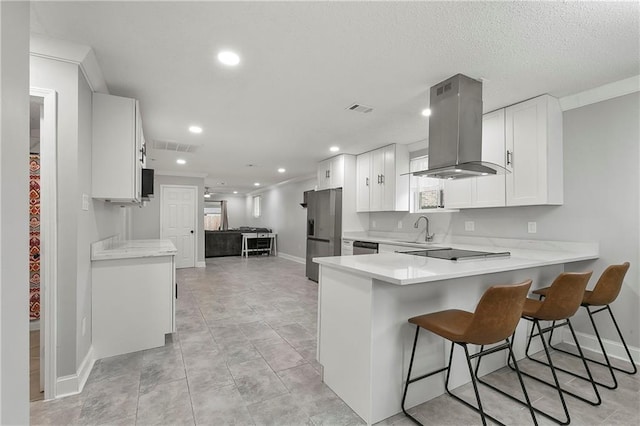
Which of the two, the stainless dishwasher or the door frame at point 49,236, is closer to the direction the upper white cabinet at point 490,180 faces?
the door frame

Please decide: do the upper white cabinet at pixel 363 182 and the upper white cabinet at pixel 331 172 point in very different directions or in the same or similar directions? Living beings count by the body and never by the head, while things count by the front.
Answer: same or similar directions

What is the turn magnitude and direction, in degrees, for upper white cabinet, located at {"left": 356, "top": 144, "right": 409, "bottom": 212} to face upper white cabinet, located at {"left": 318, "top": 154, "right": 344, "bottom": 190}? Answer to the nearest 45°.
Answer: approximately 90° to its right

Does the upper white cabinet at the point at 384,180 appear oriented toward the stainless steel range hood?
no

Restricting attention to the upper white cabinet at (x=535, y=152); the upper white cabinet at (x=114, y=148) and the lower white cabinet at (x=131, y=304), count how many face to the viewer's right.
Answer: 2

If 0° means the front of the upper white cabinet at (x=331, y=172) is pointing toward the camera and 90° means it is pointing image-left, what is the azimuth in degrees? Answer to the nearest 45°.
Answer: approximately 45°

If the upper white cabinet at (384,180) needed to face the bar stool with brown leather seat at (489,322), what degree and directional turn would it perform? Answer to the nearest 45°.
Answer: approximately 45° to its left

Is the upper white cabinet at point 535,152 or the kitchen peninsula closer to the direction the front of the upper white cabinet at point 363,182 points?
the kitchen peninsula

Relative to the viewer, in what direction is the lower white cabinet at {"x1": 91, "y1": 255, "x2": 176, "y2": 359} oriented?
to the viewer's right

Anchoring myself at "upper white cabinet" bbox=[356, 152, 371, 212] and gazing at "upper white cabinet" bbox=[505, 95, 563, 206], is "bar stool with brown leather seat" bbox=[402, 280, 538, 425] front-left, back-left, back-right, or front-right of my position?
front-right

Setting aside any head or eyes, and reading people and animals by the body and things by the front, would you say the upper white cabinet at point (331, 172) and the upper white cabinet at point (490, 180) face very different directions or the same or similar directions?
same or similar directions

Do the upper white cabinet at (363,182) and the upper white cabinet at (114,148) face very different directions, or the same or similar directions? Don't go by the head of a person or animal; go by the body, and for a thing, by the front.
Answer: very different directions

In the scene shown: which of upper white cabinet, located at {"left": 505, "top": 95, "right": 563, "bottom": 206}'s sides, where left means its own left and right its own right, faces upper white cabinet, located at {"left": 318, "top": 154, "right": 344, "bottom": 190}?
right

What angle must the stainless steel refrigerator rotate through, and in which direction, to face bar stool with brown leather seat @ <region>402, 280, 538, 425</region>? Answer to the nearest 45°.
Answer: approximately 45° to its left

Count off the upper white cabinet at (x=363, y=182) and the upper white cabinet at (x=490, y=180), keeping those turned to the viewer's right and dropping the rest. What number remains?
0

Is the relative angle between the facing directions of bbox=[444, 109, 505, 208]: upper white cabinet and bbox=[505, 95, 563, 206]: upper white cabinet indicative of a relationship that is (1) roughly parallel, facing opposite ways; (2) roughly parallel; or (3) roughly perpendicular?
roughly parallel

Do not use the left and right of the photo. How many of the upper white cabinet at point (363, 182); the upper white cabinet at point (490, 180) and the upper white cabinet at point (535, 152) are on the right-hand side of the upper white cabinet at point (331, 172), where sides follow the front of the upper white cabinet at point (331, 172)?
0

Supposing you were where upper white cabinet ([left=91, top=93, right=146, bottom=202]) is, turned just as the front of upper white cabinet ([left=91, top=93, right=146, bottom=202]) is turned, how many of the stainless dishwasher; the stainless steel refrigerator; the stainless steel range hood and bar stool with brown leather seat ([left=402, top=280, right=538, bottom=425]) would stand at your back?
0

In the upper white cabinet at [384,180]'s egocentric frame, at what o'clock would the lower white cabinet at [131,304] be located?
The lower white cabinet is roughly at 12 o'clock from the upper white cabinet.

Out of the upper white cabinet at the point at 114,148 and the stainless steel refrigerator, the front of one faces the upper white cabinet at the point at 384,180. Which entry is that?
the upper white cabinet at the point at 114,148

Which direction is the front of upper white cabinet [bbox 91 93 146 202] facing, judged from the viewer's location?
facing to the right of the viewer
